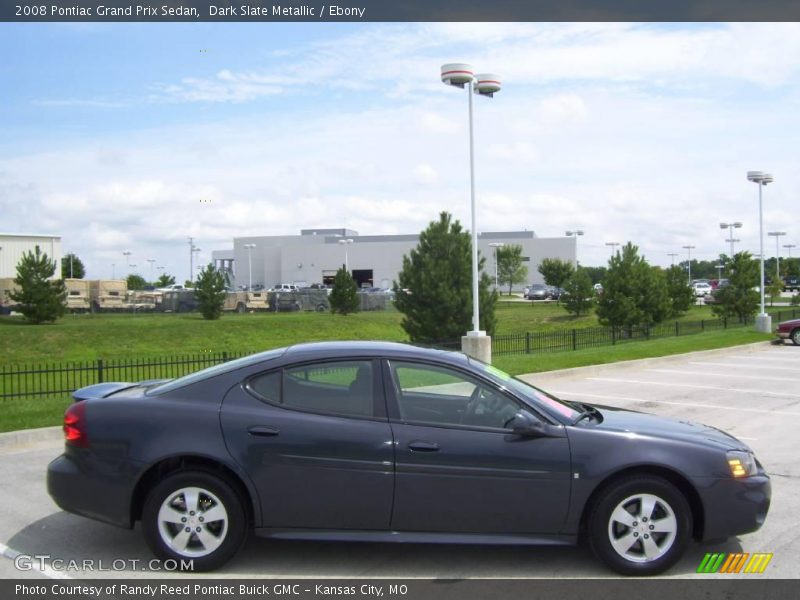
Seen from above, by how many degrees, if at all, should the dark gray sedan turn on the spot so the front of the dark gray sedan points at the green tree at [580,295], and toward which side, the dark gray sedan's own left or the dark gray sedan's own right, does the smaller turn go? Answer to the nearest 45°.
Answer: approximately 90° to the dark gray sedan's own left

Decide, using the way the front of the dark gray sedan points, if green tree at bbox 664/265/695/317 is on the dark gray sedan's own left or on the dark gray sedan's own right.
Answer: on the dark gray sedan's own left

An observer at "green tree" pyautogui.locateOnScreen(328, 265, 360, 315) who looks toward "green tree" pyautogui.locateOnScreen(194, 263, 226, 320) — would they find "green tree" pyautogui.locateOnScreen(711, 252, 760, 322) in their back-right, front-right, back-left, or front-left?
back-left

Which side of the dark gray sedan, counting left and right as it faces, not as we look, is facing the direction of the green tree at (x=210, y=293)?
left

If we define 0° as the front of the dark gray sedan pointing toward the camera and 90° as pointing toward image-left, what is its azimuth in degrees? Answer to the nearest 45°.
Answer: approximately 270°

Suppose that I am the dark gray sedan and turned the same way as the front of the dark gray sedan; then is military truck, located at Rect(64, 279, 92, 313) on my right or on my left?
on my left

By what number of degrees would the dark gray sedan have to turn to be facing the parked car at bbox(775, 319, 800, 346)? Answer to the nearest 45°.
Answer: approximately 45° to its left

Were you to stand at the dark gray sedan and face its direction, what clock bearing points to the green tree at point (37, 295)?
The green tree is roughly at 8 o'clock from the dark gray sedan.

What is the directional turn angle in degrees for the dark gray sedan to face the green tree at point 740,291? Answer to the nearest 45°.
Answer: approximately 45° to its left

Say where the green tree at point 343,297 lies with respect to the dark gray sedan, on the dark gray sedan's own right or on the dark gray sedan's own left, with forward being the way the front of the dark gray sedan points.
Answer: on the dark gray sedan's own left

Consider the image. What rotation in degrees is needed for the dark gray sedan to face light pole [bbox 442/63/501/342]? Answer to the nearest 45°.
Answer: approximately 90° to its left
